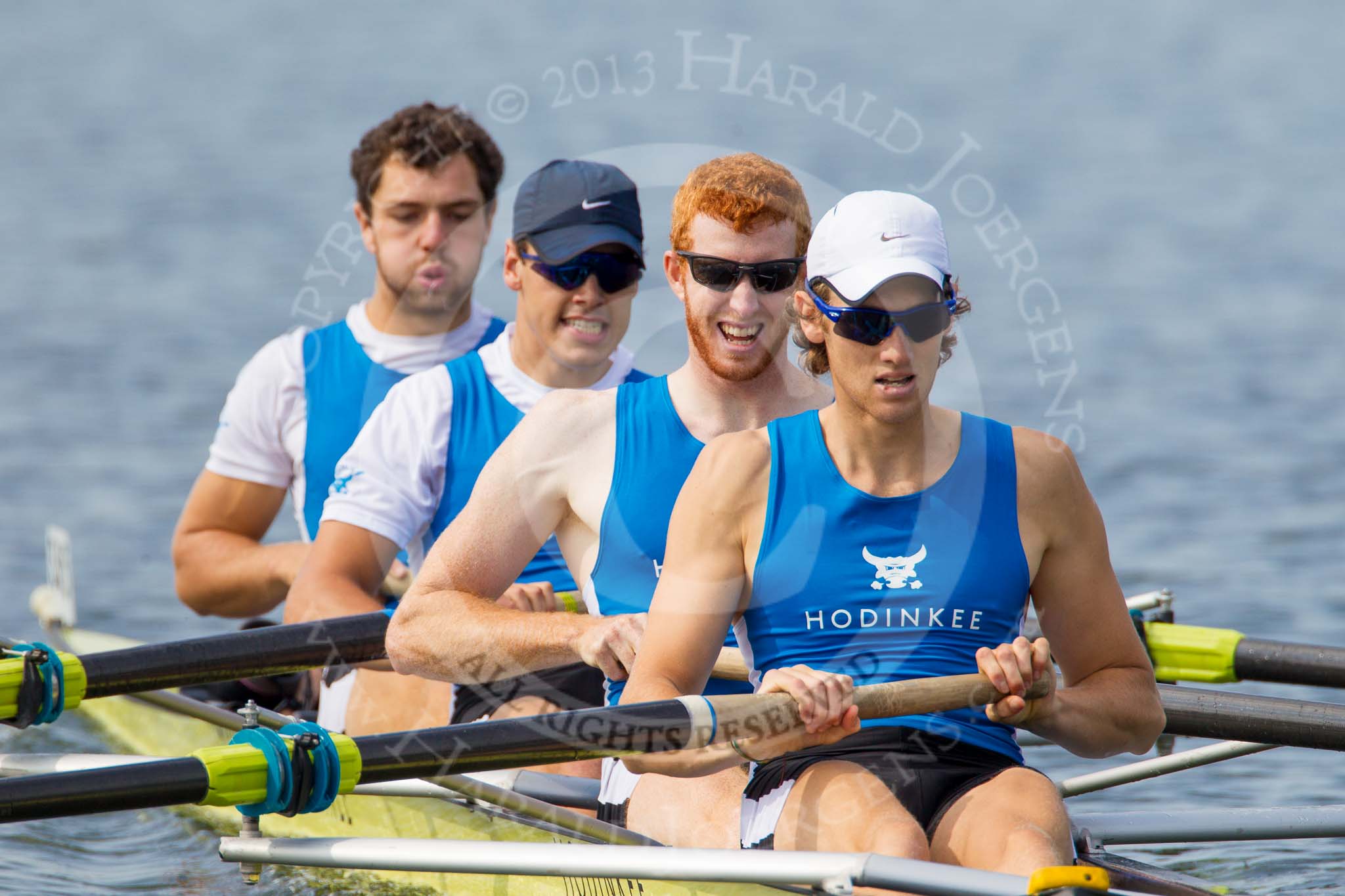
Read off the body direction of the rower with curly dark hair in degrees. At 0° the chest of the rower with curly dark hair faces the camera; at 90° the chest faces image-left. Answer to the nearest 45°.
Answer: approximately 0°

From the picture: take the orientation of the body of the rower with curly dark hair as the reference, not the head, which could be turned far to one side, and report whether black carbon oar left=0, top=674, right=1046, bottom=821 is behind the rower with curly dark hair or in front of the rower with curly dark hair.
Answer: in front
